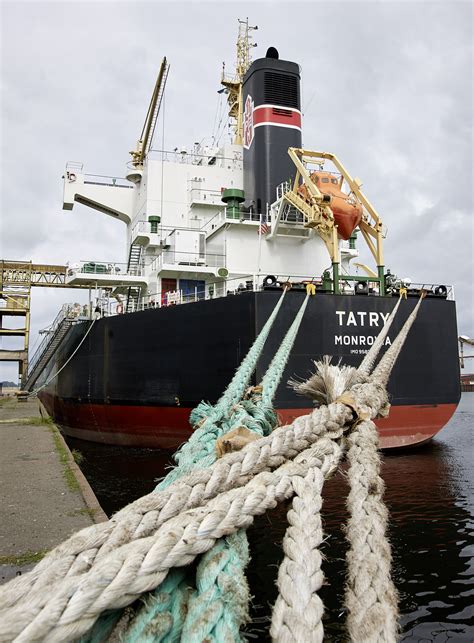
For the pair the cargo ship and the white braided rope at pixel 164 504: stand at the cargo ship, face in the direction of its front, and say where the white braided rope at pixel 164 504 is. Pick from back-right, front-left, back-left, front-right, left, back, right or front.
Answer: back-left

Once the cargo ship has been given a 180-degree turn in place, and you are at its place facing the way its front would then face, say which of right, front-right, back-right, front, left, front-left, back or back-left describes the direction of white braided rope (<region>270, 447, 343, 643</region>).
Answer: front-right

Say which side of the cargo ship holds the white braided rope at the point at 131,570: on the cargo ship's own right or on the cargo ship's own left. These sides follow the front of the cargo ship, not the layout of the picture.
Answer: on the cargo ship's own left

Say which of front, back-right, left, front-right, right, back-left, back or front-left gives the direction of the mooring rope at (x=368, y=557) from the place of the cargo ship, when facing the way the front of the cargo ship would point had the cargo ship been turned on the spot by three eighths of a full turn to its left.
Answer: front

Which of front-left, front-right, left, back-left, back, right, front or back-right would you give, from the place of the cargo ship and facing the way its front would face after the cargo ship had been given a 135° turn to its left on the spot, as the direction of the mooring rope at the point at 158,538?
front

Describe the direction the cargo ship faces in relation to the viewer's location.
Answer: facing away from the viewer and to the left of the viewer
